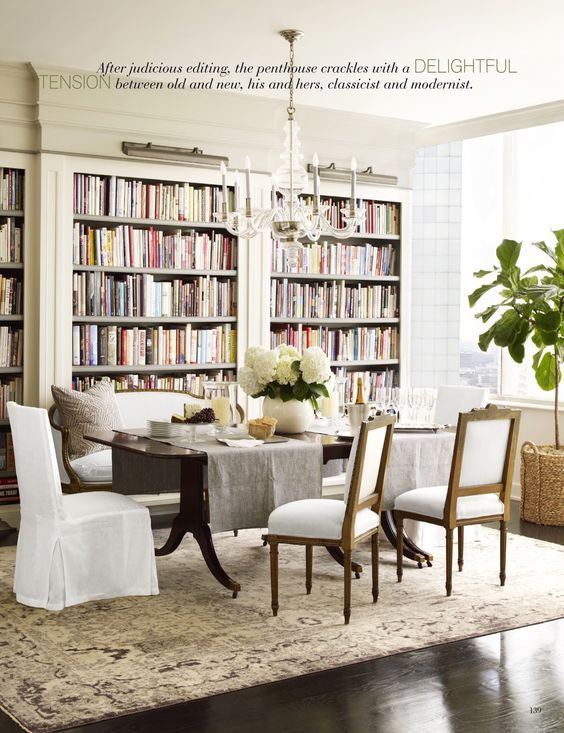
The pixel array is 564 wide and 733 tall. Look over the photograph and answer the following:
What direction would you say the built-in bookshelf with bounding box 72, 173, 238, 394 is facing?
toward the camera

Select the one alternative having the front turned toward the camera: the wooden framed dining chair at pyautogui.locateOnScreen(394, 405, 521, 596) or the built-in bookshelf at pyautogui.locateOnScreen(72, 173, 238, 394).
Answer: the built-in bookshelf

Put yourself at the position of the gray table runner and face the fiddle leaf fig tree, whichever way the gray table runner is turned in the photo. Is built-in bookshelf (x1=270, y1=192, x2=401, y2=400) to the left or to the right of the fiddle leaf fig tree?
left

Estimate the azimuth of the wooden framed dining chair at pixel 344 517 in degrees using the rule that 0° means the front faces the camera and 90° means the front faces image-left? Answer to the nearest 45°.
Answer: approximately 135°

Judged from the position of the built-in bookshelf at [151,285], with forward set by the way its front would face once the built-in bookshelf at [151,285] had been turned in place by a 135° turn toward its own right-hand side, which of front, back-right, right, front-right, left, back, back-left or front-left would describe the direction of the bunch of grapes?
back-left

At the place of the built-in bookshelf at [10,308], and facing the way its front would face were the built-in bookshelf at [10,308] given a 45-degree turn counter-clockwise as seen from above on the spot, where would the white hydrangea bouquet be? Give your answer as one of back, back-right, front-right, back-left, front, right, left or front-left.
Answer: front

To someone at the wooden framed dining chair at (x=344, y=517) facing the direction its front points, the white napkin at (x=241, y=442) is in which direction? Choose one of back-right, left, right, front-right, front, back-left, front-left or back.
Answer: front

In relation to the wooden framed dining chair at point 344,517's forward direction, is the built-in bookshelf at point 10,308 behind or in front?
in front

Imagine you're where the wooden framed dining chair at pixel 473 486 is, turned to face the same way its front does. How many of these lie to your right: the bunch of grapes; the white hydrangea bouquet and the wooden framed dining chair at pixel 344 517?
0

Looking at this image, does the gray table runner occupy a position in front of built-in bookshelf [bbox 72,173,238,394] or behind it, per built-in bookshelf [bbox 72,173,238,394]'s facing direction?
in front

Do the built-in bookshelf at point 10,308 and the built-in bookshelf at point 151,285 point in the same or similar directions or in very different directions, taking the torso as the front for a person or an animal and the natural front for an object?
same or similar directions

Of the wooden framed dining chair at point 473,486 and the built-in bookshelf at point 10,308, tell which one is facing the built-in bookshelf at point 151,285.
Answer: the wooden framed dining chair

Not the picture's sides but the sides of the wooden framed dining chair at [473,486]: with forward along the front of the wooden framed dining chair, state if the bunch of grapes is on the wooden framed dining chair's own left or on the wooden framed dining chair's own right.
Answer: on the wooden framed dining chair's own left

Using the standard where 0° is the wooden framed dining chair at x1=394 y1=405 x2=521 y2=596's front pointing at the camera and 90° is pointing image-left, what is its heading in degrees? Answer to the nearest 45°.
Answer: approximately 135°

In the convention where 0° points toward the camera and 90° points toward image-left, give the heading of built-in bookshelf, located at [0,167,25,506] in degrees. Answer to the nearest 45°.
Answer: approximately 0°

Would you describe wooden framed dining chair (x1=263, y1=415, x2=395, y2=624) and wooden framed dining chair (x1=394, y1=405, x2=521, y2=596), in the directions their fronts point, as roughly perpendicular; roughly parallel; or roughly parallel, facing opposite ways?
roughly parallel

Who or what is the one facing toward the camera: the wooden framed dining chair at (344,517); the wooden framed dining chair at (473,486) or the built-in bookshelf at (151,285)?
the built-in bookshelf
